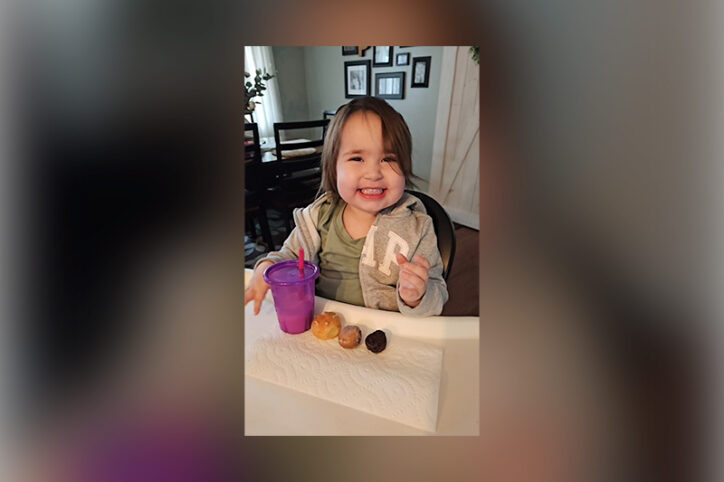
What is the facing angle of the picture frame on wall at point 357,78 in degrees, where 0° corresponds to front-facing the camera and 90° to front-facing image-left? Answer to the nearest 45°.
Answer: approximately 0°

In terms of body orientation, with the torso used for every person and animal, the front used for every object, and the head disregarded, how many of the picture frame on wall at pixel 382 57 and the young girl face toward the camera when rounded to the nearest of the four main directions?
2

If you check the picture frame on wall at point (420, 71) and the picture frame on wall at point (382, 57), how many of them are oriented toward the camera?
2
